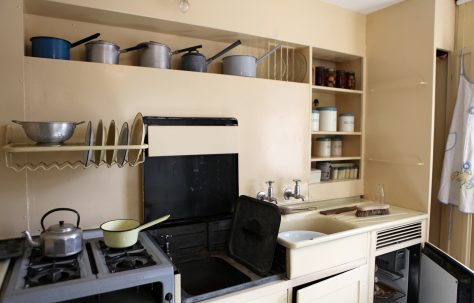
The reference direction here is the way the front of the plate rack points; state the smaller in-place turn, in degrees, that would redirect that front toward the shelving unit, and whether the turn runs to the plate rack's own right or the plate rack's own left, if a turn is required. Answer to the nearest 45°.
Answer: approximately 90° to the plate rack's own left

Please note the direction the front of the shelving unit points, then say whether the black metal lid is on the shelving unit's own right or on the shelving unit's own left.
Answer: on the shelving unit's own right

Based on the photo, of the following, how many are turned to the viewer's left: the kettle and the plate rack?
1

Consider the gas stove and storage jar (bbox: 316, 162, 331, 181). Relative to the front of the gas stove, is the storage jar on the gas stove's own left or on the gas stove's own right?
on the gas stove's own left

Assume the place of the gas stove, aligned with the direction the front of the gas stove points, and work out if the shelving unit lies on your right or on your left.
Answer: on your left

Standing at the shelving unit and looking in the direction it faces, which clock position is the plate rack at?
The plate rack is roughly at 3 o'clock from the shelving unit.

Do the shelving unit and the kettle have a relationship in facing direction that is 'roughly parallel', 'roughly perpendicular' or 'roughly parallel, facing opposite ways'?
roughly perpendicular

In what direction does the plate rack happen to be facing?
toward the camera

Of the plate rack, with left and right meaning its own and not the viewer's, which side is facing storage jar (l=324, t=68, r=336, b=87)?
left

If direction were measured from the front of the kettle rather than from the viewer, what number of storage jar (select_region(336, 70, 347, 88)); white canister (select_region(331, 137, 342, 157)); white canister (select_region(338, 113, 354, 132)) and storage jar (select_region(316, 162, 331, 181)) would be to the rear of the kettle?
4

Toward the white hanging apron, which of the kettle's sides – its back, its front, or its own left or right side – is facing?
back

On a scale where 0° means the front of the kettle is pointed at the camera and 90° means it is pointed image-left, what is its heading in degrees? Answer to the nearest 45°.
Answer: approximately 90°

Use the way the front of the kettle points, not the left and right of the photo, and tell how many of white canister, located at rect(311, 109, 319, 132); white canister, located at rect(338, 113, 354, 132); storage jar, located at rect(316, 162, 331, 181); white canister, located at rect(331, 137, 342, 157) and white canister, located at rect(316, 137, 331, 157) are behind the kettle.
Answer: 5

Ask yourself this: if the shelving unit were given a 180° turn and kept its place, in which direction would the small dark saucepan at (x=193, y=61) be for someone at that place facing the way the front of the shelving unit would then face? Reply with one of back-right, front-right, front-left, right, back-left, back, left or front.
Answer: left

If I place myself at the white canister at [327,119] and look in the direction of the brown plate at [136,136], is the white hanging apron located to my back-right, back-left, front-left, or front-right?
back-left

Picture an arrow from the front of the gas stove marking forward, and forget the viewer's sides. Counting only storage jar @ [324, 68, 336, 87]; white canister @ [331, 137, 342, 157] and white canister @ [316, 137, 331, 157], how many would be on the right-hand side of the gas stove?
0
